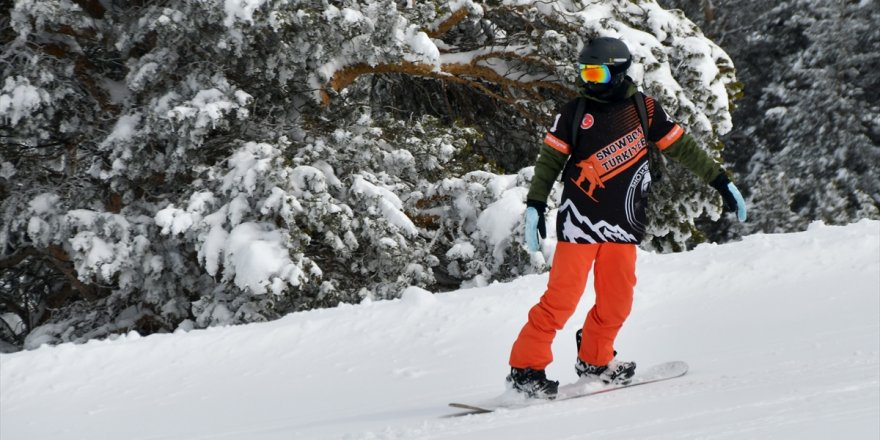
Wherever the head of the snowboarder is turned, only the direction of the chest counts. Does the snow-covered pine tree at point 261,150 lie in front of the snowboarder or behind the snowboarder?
behind

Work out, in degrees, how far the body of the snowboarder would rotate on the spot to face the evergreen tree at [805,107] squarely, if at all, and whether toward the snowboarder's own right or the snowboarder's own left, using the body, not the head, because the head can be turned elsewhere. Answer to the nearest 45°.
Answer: approximately 180°

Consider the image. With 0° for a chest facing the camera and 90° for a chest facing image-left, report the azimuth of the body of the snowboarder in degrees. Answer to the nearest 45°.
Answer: approximately 0°
